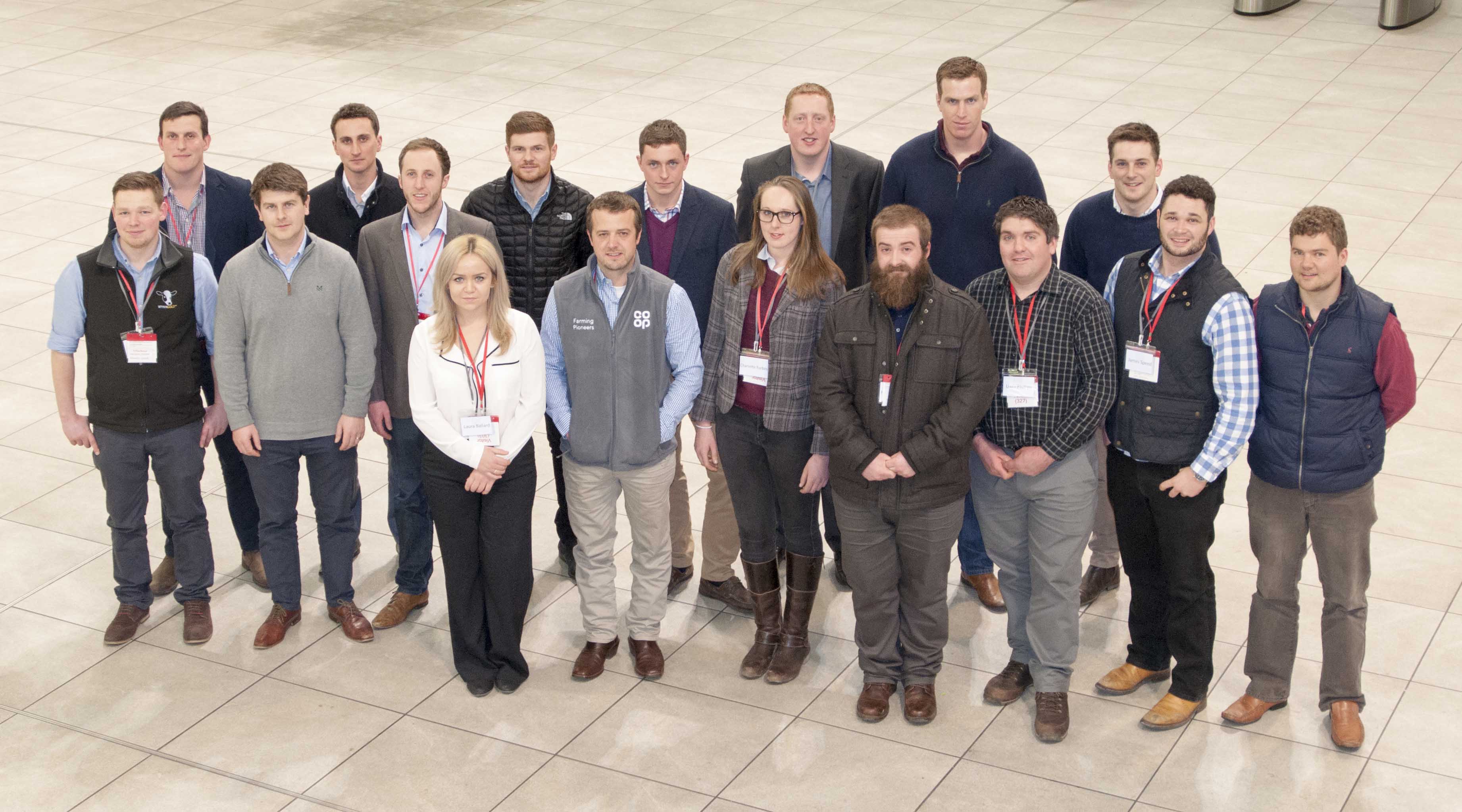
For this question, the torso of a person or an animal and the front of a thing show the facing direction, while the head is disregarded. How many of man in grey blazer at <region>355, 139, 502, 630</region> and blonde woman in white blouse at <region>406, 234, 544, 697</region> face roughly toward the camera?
2

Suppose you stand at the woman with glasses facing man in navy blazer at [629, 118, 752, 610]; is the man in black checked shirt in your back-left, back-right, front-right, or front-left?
back-right

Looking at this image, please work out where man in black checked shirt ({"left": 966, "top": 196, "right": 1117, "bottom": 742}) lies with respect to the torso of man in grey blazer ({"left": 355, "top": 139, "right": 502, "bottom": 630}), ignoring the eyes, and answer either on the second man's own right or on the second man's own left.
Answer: on the second man's own left

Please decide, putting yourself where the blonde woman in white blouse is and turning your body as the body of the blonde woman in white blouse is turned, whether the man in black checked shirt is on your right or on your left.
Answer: on your left

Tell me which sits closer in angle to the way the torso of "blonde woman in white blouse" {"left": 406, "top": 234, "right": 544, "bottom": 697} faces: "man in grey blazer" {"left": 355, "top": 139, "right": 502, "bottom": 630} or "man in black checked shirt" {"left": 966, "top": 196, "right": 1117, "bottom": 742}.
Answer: the man in black checked shirt

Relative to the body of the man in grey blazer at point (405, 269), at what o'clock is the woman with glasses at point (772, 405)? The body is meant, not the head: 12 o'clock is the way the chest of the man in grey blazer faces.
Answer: The woman with glasses is roughly at 10 o'clock from the man in grey blazer.

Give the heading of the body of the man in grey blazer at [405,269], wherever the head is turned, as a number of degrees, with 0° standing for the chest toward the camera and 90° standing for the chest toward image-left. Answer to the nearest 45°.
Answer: approximately 0°

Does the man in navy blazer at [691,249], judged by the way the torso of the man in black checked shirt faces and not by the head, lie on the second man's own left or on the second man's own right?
on the second man's own right

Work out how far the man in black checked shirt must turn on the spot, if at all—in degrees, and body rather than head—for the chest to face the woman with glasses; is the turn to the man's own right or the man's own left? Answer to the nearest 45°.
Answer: approximately 45° to the man's own right
